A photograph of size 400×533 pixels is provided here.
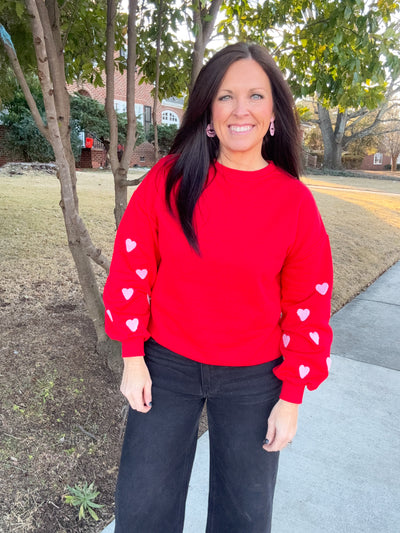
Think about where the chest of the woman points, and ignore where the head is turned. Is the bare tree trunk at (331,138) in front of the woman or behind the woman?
behind

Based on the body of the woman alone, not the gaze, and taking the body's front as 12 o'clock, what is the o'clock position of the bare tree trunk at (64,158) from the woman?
The bare tree trunk is roughly at 5 o'clock from the woman.

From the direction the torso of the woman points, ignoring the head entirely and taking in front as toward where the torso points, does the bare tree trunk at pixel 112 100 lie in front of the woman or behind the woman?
behind

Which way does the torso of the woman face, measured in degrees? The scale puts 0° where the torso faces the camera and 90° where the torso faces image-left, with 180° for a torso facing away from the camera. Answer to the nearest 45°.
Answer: approximately 0°

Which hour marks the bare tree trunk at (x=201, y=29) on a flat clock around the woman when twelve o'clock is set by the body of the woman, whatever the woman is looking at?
The bare tree trunk is roughly at 6 o'clock from the woman.
